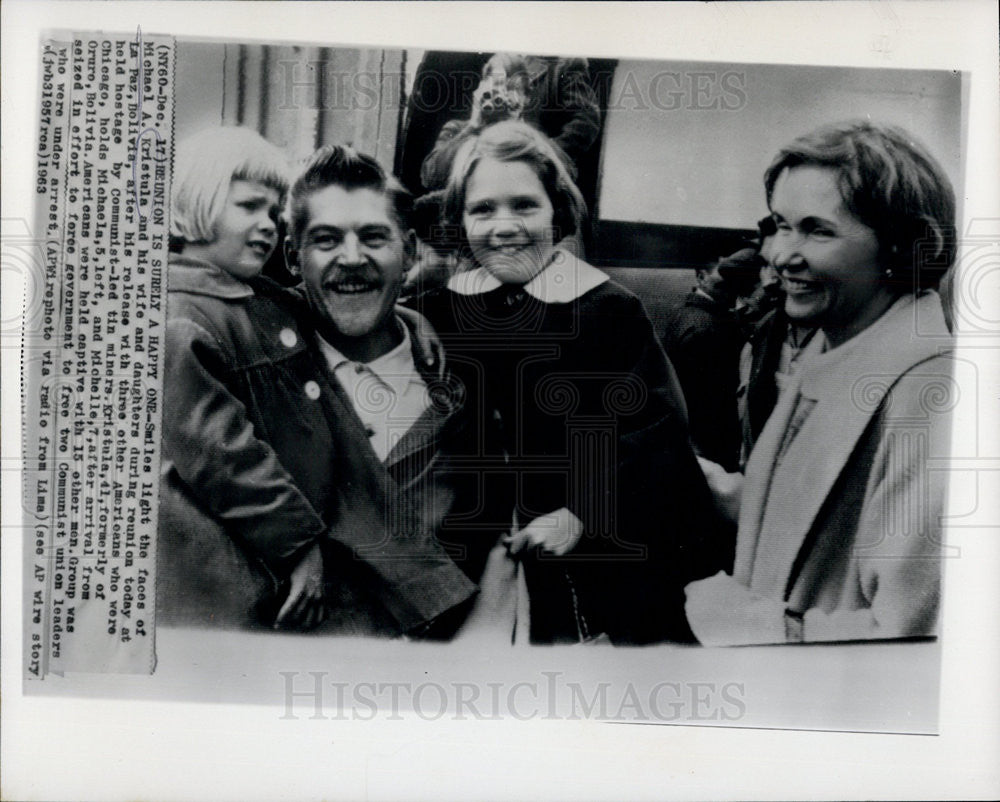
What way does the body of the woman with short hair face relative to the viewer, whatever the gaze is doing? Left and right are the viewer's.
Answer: facing the viewer and to the left of the viewer

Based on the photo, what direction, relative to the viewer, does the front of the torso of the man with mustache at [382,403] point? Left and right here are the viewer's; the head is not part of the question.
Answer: facing the viewer

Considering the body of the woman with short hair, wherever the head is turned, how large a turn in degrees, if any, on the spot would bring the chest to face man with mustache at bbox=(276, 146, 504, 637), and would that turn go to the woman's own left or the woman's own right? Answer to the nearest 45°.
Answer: approximately 45° to the woman's own right

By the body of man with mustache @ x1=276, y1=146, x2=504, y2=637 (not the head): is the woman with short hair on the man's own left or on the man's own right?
on the man's own left

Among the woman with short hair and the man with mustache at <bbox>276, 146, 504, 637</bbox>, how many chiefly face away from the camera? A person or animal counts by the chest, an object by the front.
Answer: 0
